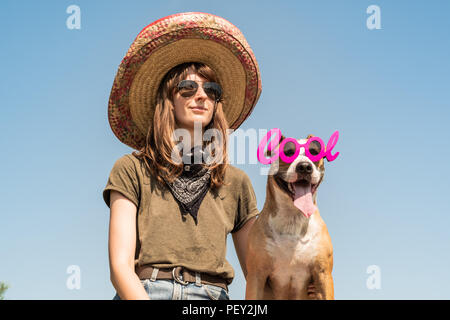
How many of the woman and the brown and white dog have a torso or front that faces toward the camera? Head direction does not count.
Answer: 2

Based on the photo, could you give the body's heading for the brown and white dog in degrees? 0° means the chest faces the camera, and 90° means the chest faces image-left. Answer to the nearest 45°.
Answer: approximately 0°

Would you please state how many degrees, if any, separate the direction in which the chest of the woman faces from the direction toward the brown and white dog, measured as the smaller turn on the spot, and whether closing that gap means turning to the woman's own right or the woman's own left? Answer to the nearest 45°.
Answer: approximately 45° to the woman's own left

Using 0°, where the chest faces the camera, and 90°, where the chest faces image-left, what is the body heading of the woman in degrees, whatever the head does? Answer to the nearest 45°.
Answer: approximately 0°
